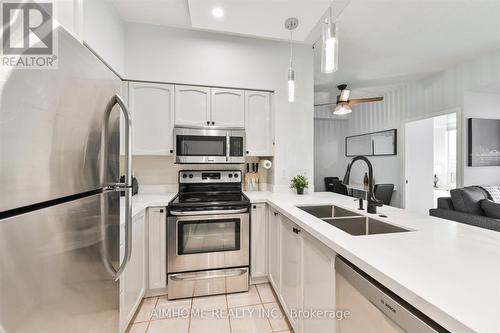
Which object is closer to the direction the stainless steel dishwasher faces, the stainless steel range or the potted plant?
the stainless steel range

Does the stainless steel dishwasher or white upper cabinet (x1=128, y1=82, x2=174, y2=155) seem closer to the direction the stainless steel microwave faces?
the stainless steel dishwasher

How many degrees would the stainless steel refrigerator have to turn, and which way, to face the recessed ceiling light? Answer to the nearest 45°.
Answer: approximately 90° to its left

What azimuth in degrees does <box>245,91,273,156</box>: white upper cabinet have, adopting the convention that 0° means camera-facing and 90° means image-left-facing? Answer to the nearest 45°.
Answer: approximately 0°

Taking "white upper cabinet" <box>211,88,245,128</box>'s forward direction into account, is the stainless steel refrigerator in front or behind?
in front

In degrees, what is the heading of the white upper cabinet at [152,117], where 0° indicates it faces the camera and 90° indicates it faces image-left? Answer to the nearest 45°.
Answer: approximately 0°

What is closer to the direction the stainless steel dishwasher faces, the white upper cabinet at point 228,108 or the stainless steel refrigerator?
the stainless steel refrigerator

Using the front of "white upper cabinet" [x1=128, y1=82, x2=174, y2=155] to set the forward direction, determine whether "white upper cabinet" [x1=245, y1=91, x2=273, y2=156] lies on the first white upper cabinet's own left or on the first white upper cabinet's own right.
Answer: on the first white upper cabinet's own left
